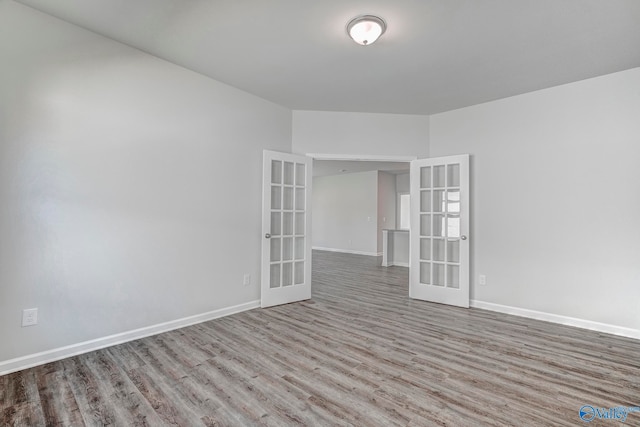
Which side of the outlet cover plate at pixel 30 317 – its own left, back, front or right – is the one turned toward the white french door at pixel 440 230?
left

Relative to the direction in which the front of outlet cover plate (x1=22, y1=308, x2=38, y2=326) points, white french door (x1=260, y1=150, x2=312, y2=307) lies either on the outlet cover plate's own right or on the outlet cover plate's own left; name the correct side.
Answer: on the outlet cover plate's own left

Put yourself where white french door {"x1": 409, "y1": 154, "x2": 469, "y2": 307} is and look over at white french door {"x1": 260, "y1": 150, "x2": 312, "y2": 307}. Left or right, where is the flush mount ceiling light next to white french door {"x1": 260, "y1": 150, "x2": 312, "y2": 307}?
left

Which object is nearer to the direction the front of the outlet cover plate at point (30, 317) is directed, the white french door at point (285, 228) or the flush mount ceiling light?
the flush mount ceiling light
